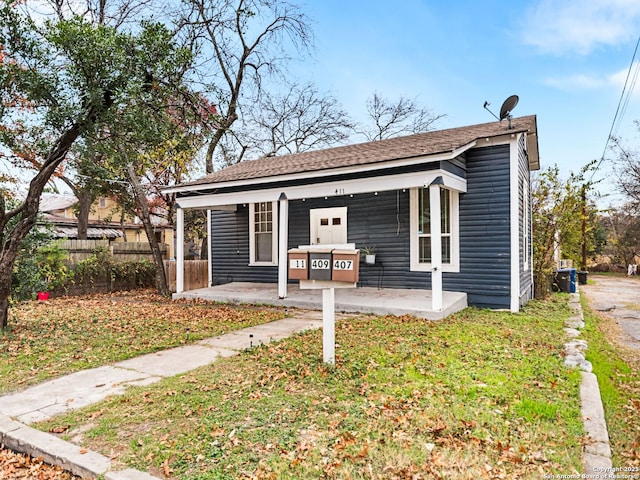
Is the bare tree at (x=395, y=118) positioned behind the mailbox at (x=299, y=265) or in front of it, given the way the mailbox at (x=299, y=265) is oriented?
behind

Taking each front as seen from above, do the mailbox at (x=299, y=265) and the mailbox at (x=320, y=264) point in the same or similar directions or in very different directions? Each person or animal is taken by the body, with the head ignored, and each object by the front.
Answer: same or similar directions

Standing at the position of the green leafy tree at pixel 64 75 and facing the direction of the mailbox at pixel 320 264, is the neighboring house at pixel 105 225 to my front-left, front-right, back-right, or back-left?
back-left

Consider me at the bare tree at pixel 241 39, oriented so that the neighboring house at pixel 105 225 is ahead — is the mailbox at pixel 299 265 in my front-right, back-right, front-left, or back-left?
back-left

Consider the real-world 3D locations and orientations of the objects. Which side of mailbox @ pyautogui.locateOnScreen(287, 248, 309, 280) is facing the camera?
front

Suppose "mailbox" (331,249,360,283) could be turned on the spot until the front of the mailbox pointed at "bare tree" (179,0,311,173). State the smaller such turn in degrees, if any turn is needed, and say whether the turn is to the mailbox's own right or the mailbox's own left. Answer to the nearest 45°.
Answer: approximately 180°

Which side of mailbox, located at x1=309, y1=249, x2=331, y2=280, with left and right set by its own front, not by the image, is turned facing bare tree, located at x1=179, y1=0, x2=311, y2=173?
back

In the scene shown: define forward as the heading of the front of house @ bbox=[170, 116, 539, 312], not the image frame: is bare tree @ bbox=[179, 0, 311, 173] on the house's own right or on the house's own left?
on the house's own right

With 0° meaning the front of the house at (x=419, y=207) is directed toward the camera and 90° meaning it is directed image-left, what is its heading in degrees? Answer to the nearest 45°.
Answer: approximately 45°

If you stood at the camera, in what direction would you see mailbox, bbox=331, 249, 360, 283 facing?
facing the viewer

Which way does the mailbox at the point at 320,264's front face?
toward the camera

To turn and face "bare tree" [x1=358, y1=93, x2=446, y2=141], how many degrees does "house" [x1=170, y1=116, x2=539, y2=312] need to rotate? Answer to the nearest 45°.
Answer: approximately 135° to its right

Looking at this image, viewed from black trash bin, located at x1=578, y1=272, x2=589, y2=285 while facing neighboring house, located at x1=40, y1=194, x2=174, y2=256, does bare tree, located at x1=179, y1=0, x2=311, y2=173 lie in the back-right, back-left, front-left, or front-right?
front-left

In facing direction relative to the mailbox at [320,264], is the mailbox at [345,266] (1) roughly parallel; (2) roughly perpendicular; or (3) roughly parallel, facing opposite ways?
roughly parallel
